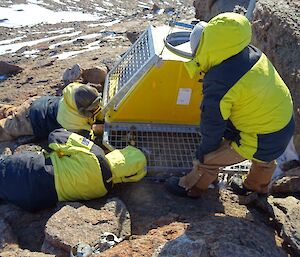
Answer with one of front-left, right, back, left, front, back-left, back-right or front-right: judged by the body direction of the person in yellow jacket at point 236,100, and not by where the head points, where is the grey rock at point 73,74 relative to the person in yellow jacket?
front-right

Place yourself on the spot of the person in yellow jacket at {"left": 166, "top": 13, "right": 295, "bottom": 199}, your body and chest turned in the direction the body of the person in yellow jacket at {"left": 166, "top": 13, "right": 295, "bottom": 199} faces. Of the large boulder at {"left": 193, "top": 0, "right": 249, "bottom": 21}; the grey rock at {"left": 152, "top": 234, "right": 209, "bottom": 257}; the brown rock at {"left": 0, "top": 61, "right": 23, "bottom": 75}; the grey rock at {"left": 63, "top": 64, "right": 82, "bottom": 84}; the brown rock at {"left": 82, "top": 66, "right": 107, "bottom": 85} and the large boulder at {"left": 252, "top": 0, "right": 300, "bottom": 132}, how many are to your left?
1

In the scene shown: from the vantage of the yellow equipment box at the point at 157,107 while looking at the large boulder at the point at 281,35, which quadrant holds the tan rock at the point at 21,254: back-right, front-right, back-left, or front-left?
back-right

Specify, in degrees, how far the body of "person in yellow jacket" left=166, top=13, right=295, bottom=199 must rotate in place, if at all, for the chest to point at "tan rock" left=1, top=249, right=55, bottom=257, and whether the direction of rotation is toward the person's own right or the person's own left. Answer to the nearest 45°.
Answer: approximately 45° to the person's own left

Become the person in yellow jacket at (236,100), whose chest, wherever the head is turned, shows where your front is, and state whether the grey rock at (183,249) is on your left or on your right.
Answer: on your left

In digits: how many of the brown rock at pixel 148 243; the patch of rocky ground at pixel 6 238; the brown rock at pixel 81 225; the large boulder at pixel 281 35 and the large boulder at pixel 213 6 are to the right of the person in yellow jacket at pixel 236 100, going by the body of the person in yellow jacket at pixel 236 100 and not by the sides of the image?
2

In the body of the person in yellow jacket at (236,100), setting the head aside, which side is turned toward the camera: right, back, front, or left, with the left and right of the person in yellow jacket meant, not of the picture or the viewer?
left

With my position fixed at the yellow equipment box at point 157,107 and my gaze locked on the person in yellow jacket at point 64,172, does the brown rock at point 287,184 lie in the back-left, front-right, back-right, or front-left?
back-left

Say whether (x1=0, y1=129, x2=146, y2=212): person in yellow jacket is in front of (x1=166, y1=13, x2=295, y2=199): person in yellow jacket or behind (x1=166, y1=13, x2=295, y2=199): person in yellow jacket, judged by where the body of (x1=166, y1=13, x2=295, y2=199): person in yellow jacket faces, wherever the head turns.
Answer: in front

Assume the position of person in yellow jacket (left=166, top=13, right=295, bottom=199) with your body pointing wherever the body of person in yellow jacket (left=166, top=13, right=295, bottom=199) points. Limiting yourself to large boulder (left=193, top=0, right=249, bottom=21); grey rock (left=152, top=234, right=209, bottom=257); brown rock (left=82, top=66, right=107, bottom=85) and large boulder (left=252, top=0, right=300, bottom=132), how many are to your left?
1

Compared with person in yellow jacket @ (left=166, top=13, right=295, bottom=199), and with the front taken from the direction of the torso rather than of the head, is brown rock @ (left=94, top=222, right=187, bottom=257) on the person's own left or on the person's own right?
on the person's own left

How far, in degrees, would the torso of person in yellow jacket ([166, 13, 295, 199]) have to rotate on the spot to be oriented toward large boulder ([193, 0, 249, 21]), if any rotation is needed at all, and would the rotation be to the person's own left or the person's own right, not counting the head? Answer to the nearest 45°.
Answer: approximately 90° to the person's own right

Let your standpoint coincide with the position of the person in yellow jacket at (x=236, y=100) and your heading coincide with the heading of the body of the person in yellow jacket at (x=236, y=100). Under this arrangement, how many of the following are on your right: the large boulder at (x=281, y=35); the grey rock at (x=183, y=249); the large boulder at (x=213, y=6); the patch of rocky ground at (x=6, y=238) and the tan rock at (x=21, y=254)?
2

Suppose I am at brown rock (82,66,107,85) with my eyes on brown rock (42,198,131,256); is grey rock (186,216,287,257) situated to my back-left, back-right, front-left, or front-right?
front-left
